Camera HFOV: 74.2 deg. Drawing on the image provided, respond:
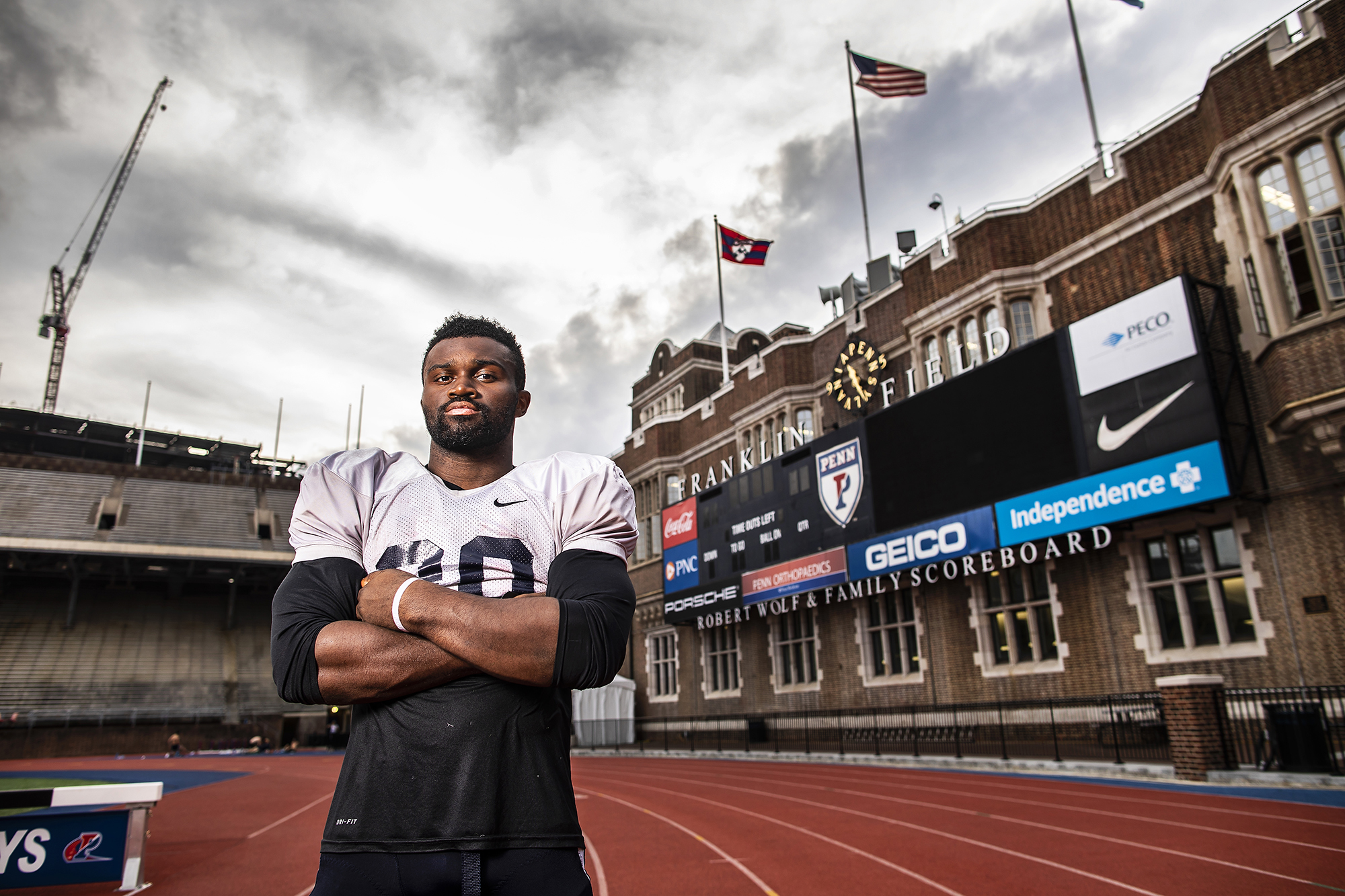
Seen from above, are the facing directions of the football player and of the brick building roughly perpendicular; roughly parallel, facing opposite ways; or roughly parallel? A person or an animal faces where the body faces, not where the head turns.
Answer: roughly perpendicular

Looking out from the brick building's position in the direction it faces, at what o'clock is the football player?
The football player is roughly at 11 o'clock from the brick building.

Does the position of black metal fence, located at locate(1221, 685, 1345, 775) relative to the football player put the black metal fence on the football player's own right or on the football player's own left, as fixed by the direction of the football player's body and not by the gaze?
on the football player's own left

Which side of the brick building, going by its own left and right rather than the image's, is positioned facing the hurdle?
front

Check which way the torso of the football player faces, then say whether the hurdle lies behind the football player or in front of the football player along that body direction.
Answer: behind

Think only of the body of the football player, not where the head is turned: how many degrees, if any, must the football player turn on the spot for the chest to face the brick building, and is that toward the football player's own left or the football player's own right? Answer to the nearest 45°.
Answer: approximately 135° to the football player's own left

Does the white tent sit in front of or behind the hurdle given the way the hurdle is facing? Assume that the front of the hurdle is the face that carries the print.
behind

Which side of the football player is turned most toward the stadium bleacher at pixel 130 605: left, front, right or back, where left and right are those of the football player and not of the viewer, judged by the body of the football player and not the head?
back

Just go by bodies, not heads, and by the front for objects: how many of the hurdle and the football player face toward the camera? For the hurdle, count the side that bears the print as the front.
2

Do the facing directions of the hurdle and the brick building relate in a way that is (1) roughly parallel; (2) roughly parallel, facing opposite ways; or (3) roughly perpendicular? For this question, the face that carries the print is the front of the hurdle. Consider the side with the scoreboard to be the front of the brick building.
roughly perpendicular

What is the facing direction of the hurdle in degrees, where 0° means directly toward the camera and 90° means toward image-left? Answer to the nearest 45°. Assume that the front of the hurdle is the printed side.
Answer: approximately 0°

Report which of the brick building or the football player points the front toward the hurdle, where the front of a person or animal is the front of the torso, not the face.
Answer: the brick building
